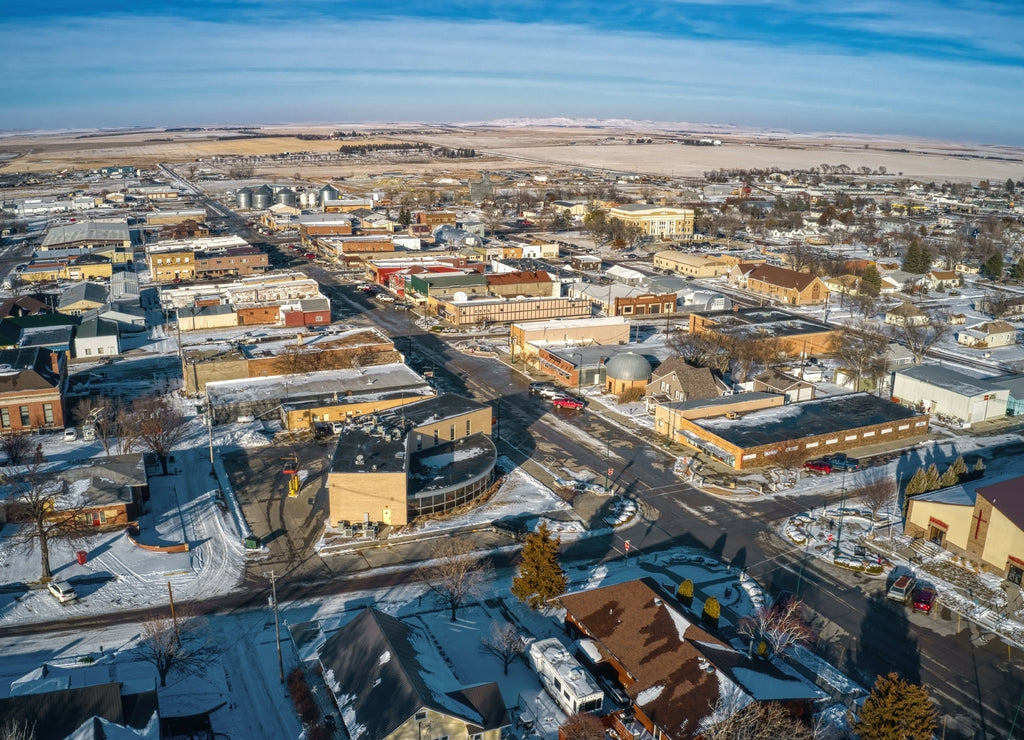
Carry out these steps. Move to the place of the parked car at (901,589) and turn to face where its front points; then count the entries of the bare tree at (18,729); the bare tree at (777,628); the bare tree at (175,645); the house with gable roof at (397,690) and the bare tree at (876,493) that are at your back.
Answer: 4

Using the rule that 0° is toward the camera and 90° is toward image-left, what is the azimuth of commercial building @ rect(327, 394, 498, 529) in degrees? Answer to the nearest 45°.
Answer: approximately 315°

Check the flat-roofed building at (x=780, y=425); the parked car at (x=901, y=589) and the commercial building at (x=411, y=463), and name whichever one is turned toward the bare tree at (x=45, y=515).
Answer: the flat-roofed building

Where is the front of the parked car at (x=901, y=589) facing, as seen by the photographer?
facing away from the viewer and to the right of the viewer

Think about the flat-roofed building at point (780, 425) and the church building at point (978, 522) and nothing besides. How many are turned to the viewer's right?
0

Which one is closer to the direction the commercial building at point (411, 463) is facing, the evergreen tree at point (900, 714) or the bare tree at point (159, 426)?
the evergreen tree

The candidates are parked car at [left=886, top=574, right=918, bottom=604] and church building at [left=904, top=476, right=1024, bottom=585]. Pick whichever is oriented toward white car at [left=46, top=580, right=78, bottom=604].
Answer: the church building

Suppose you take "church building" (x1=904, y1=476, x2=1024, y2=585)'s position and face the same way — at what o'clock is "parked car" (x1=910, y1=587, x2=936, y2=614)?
The parked car is roughly at 11 o'clock from the church building.

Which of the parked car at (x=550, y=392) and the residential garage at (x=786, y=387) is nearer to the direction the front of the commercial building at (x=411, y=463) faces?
the residential garage

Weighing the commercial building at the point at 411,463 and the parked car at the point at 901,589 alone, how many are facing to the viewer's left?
0

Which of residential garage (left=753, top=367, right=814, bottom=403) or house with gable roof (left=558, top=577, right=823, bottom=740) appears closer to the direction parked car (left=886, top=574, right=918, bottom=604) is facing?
the residential garage

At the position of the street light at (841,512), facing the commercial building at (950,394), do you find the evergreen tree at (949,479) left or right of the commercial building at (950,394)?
right

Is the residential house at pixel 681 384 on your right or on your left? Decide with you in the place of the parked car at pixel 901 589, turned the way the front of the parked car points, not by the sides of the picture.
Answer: on your left

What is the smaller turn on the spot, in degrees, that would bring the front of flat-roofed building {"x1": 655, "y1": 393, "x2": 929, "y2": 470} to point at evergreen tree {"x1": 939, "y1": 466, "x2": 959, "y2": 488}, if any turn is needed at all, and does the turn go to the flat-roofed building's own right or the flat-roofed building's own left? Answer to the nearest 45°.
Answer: approximately 90° to the flat-roofed building's own left
